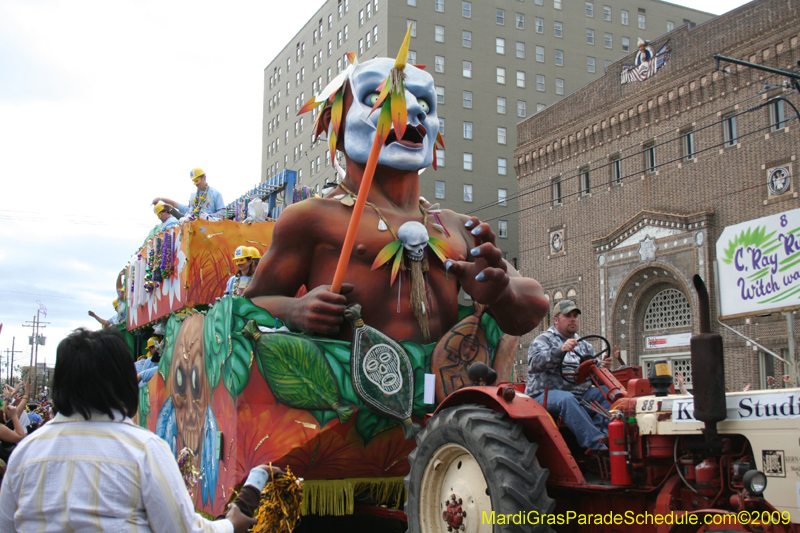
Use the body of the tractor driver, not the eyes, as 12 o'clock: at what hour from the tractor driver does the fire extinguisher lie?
The fire extinguisher is roughly at 1 o'clock from the tractor driver.

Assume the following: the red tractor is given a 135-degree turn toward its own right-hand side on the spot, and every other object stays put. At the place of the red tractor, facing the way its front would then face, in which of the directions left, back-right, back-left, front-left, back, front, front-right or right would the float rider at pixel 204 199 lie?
front-right

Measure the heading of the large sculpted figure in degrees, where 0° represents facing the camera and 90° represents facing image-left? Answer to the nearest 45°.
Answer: approximately 315°

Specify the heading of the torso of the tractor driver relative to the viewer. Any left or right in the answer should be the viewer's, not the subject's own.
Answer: facing the viewer and to the right of the viewer

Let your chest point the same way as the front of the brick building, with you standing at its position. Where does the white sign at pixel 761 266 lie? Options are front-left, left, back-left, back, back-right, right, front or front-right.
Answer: front-left

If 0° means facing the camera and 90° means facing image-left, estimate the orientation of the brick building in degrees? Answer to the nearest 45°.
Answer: approximately 45°

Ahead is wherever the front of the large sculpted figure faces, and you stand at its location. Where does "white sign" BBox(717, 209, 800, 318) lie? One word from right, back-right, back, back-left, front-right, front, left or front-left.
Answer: left

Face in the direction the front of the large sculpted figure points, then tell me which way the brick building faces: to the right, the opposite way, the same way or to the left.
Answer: to the right

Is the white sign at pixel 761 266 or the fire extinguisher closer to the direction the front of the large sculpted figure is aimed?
the fire extinguisher

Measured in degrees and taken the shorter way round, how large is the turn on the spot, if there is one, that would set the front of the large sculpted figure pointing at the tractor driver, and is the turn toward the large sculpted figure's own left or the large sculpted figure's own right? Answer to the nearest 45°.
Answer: approximately 45° to the large sculpted figure's own left

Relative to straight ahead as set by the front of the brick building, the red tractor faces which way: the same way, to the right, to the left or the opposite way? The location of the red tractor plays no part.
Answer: to the left
